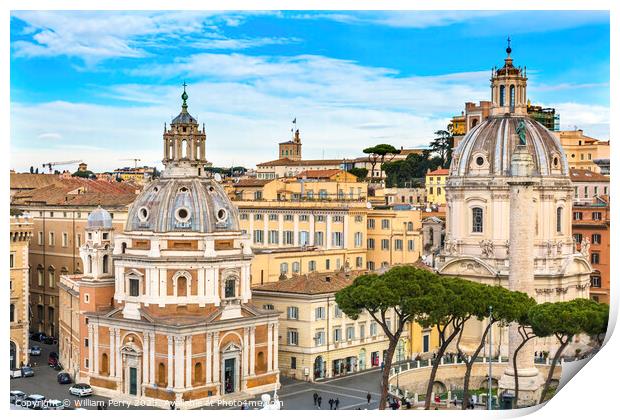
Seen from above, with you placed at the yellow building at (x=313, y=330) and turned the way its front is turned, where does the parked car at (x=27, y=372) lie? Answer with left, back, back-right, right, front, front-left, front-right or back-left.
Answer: back-right

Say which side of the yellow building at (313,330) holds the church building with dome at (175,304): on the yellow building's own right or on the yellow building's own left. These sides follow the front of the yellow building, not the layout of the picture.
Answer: on the yellow building's own right

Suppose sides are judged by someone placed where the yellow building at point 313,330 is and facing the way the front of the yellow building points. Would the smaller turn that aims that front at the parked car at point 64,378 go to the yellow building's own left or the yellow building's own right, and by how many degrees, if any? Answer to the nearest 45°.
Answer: approximately 135° to the yellow building's own right

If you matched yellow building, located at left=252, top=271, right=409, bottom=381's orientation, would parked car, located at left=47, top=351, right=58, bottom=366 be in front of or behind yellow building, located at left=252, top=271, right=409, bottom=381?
behind

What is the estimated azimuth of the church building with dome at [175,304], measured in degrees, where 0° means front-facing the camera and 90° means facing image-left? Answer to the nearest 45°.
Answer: approximately 315°

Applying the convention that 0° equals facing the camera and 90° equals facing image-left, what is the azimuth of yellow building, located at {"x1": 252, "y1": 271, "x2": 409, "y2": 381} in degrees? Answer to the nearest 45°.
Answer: approximately 315°

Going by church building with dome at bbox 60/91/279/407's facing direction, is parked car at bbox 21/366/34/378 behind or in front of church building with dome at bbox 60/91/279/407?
behind

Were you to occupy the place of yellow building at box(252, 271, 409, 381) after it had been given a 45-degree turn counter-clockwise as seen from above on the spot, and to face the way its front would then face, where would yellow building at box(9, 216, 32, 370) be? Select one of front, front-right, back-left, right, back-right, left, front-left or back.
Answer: back

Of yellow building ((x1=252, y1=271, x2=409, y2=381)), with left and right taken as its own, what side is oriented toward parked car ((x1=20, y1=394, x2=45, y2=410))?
right
